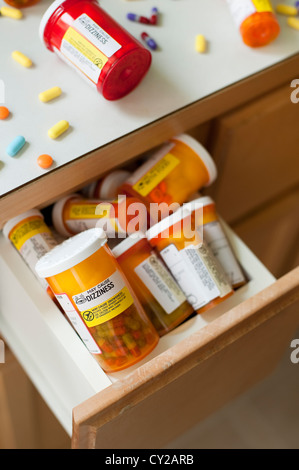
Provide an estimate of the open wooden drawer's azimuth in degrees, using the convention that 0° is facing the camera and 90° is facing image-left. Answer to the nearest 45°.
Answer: approximately 315°
